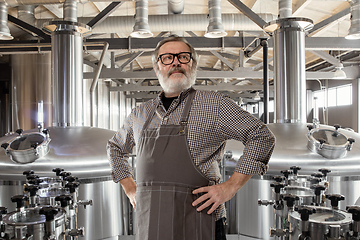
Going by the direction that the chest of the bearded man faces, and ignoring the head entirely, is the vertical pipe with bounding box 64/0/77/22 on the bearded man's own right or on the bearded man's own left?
on the bearded man's own right

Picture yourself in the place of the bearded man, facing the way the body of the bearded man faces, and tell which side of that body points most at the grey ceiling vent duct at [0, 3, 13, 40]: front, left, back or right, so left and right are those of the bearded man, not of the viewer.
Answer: right

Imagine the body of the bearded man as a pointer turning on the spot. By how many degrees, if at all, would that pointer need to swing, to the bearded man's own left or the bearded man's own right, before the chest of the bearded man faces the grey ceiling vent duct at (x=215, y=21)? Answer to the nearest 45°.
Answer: approximately 135° to the bearded man's own right

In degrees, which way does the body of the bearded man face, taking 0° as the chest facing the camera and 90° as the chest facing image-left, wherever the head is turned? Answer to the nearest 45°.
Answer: approximately 45°

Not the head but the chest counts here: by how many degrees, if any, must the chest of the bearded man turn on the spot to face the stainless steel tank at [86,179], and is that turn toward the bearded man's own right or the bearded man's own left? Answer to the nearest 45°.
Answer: approximately 90° to the bearded man's own right
